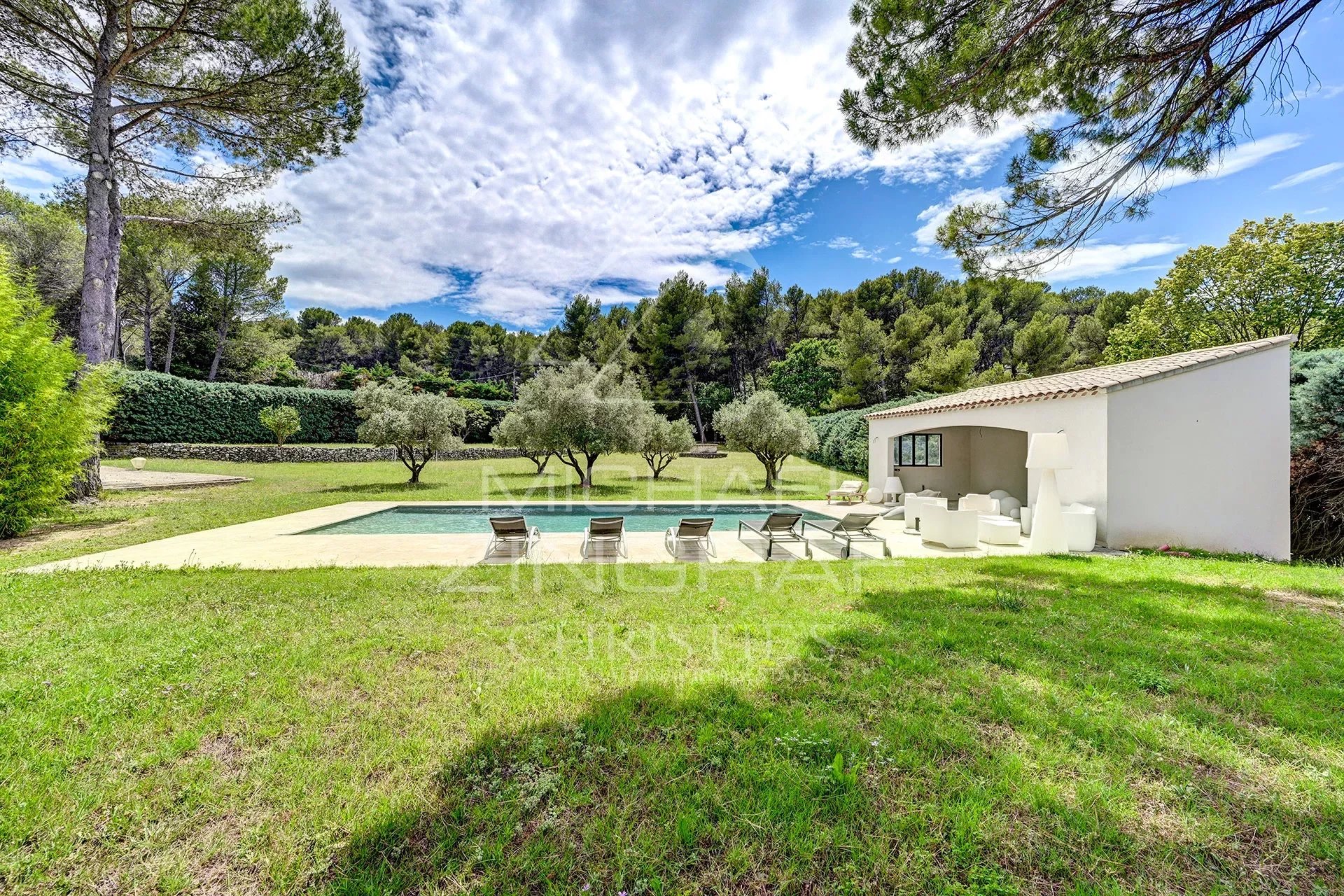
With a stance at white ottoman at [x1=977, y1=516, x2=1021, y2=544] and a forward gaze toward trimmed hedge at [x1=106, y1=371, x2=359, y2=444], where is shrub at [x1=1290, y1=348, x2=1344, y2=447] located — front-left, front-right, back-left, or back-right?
back-right

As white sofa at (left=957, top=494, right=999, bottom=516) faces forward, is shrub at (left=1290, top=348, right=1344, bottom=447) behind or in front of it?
behind

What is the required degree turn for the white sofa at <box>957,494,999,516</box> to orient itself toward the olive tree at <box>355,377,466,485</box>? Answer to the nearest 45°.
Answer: approximately 45° to its right

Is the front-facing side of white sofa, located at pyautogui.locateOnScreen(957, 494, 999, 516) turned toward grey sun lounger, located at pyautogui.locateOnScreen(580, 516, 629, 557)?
yes

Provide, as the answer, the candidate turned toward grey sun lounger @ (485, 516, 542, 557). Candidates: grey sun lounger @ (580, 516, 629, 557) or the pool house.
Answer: the pool house

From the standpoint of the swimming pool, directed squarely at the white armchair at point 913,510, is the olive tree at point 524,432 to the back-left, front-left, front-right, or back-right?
back-left

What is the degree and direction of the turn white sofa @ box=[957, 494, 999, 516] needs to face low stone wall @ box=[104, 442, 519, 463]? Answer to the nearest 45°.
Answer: approximately 45° to its right

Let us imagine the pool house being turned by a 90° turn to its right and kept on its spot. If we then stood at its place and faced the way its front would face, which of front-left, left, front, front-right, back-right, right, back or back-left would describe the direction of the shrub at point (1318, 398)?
right
